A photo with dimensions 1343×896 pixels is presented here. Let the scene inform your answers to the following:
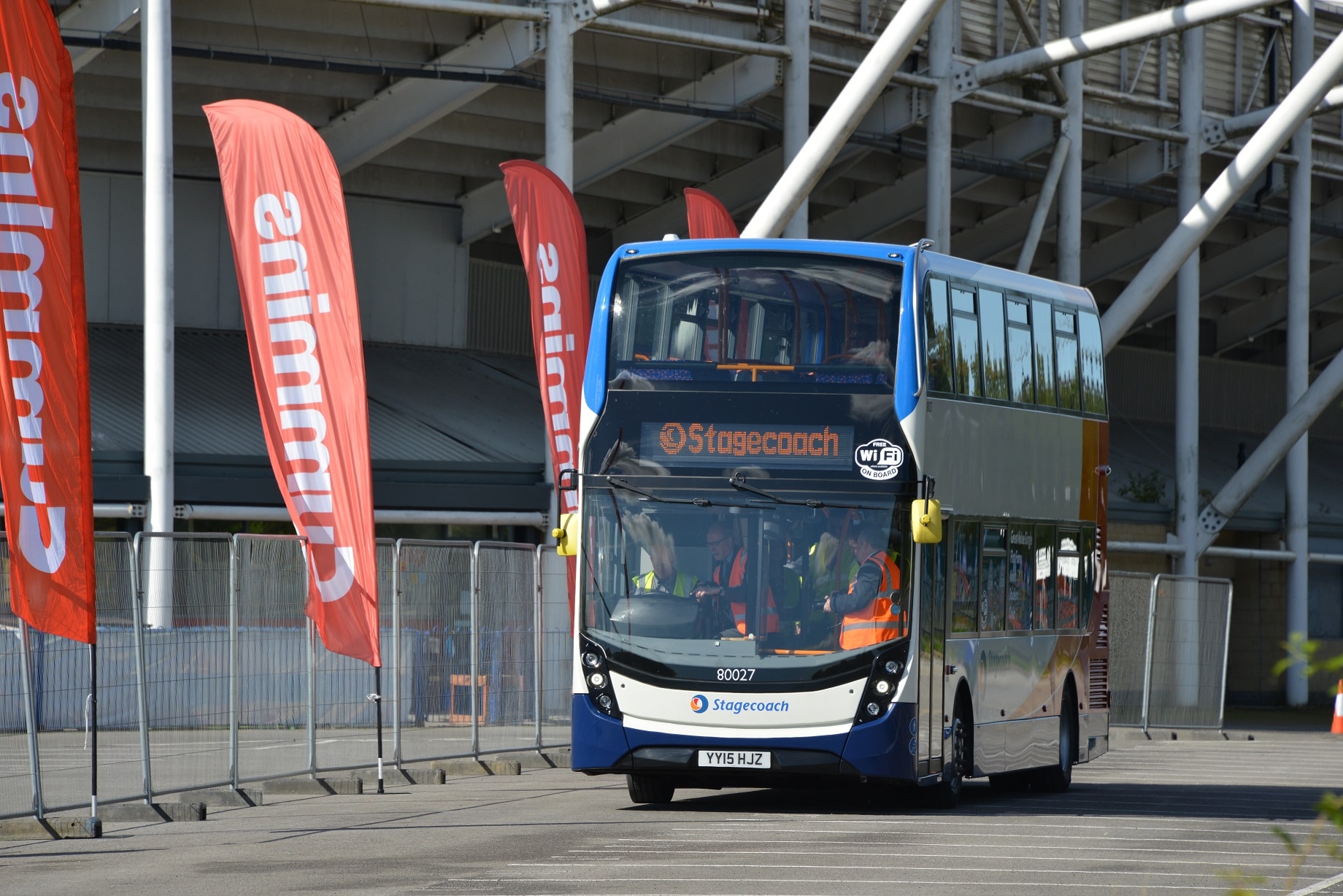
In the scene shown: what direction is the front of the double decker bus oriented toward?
toward the camera

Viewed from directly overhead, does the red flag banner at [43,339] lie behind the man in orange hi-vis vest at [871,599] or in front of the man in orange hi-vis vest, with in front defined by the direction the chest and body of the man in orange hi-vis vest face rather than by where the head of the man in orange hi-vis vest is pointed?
in front

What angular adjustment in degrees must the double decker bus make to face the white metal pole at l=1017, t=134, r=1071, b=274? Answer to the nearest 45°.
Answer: approximately 180°

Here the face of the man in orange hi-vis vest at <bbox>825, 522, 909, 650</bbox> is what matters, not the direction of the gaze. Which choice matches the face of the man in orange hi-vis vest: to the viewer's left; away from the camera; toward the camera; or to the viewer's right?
to the viewer's left

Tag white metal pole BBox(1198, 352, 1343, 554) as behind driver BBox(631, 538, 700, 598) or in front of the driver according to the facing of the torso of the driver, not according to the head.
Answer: behind

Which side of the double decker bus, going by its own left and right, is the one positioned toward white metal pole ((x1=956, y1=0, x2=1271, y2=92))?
back

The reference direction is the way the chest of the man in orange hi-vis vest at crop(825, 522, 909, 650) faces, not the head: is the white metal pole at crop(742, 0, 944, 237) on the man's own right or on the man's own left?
on the man's own right

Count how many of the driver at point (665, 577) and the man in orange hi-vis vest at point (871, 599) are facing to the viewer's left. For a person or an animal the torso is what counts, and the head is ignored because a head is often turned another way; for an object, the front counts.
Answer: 1

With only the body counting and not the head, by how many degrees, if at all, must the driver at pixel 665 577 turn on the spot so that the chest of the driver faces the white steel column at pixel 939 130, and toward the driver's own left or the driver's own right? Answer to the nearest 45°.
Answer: approximately 180°

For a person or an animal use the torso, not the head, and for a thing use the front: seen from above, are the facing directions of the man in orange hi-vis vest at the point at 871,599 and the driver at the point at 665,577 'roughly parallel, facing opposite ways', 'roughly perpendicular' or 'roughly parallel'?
roughly perpendicular

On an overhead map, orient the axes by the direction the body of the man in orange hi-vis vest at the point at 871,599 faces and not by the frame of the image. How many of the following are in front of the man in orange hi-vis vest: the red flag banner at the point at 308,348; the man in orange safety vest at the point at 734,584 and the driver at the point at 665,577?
3

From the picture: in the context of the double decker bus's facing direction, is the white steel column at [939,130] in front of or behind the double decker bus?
behind

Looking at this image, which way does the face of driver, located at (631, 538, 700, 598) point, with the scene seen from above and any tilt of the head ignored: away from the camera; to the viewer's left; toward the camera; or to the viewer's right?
toward the camera

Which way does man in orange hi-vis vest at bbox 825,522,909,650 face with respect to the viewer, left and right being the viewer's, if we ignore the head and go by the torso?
facing to the left of the viewer

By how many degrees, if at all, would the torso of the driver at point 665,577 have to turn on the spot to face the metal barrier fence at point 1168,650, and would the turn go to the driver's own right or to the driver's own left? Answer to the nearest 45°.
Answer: approximately 135° to the driver's own left
